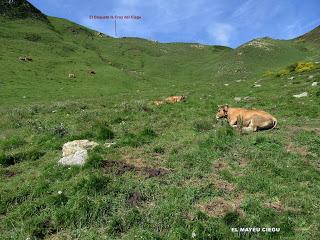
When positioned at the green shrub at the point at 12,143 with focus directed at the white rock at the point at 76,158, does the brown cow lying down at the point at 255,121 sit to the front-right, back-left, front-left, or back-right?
front-left

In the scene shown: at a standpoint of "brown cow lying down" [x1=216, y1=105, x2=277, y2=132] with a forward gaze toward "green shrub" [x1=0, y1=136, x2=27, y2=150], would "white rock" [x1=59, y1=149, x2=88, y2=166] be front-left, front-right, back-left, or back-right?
front-left

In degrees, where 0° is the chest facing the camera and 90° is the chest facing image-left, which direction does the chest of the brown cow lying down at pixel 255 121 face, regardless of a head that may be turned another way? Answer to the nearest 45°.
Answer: approximately 90°

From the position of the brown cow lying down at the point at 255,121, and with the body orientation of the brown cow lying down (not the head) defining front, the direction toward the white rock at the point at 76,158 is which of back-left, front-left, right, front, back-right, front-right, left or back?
front-left

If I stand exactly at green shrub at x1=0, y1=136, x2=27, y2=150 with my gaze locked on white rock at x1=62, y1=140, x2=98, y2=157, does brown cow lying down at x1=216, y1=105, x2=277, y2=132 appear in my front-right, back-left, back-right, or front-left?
front-left

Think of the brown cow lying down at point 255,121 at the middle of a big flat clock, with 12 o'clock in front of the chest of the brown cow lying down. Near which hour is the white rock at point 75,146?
The white rock is roughly at 11 o'clock from the brown cow lying down.

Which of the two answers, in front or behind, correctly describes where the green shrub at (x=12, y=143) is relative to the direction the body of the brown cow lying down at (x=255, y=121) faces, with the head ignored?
in front
